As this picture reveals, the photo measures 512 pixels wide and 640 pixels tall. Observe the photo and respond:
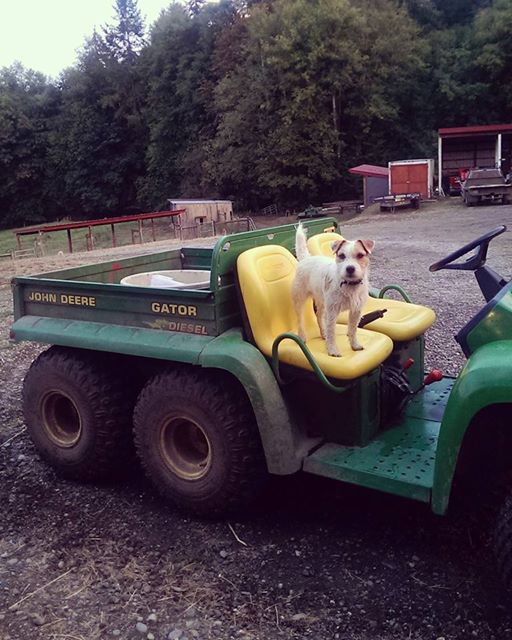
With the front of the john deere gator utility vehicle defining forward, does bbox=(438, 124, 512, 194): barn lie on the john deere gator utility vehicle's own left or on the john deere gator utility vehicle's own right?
on the john deere gator utility vehicle's own left

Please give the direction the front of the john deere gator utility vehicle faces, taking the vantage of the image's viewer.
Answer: facing the viewer and to the right of the viewer

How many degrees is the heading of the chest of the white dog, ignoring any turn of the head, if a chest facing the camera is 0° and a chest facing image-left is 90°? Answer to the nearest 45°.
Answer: approximately 315°

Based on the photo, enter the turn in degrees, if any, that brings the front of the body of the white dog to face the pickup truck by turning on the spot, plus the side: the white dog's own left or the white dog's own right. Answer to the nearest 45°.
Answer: approximately 135° to the white dog's own left
